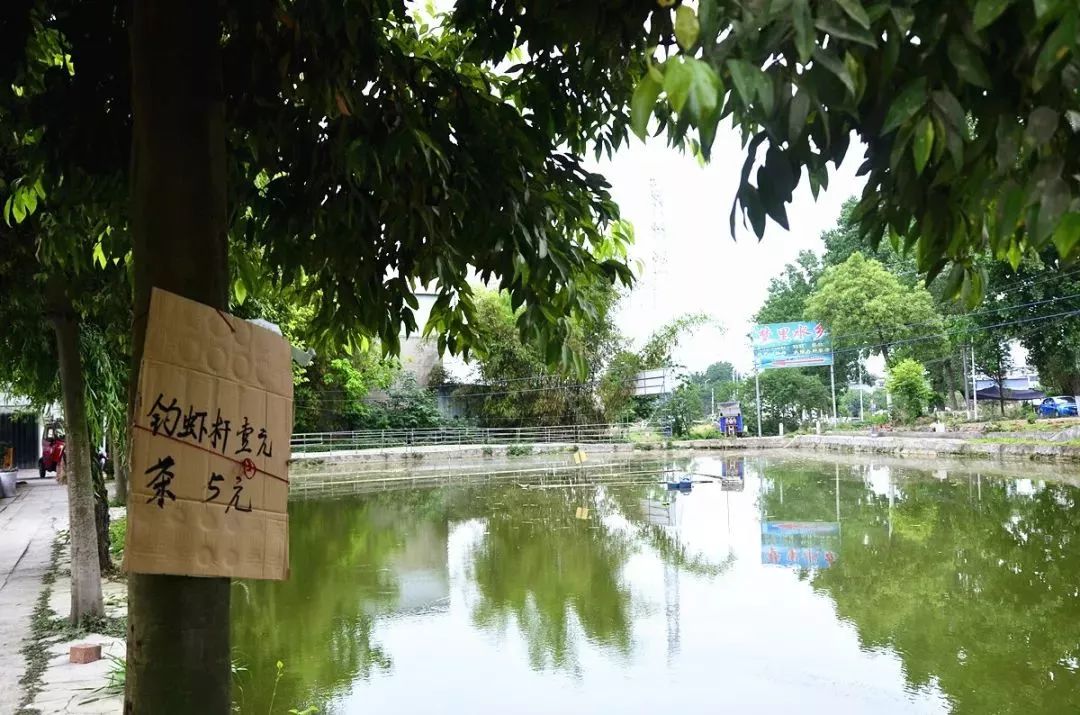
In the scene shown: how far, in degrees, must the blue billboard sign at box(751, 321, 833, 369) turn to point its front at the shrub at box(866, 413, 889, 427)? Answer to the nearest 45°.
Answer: approximately 90° to its left

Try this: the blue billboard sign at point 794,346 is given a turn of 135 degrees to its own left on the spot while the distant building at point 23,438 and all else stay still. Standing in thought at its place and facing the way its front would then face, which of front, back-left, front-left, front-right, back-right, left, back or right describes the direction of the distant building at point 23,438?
back

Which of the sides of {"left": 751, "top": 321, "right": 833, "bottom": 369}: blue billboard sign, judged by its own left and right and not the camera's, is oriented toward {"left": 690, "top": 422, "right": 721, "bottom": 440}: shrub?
right

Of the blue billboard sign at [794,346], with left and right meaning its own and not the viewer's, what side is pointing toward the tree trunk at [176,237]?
front

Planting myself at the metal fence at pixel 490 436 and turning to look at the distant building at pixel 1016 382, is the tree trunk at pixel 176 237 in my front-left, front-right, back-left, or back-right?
back-right

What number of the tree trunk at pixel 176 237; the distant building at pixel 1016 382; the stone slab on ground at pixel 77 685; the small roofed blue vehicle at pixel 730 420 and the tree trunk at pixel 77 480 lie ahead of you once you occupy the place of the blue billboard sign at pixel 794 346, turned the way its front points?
3

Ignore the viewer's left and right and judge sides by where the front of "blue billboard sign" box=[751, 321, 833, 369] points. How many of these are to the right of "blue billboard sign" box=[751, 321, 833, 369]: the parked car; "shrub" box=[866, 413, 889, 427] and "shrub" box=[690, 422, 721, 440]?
1

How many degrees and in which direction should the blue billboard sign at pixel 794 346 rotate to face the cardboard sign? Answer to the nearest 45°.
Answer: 0° — it already faces it

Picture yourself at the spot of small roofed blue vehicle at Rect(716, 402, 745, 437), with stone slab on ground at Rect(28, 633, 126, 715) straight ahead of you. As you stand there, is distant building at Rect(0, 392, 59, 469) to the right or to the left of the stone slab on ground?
right

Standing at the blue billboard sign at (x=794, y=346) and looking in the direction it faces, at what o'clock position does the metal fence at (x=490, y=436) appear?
The metal fence is roughly at 2 o'clock from the blue billboard sign.

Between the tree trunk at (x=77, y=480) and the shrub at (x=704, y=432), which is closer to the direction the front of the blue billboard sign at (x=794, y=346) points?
the tree trunk

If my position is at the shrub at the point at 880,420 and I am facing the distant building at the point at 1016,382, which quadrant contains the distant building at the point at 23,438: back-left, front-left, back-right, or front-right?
back-left

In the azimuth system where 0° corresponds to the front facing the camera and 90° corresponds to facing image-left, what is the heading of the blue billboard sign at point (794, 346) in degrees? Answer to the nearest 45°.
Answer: approximately 0°
